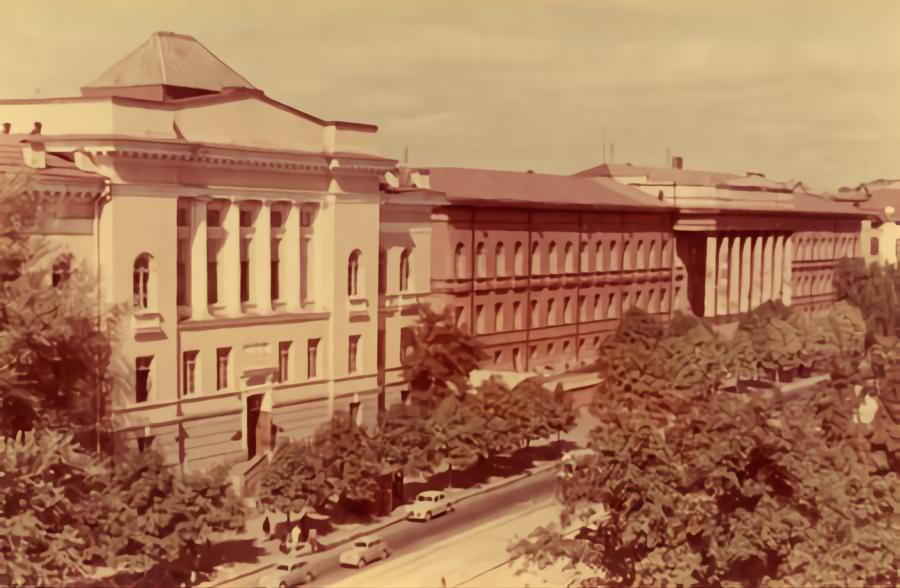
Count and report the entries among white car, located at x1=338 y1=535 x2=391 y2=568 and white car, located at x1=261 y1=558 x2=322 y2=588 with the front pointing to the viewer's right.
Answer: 0

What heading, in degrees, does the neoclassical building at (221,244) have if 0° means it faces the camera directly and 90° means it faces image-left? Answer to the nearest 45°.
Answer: approximately 315°

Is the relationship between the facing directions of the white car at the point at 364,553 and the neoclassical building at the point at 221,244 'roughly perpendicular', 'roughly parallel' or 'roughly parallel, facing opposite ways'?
roughly perpendicular

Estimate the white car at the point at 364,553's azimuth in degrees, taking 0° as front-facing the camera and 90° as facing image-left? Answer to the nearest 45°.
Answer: approximately 45°

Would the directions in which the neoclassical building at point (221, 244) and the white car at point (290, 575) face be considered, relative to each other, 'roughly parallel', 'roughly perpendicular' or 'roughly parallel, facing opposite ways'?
roughly perpendicular

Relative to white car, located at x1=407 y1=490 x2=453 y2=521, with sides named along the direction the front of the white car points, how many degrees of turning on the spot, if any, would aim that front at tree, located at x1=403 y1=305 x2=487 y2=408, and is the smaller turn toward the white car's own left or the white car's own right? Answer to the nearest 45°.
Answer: approximately 135° to the white car's own right

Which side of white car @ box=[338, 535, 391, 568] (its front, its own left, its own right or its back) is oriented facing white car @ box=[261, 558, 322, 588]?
front

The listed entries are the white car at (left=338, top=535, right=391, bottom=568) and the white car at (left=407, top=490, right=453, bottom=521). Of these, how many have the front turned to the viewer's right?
0

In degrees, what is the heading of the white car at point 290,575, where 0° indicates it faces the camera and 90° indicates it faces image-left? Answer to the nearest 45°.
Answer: approximately 45°
